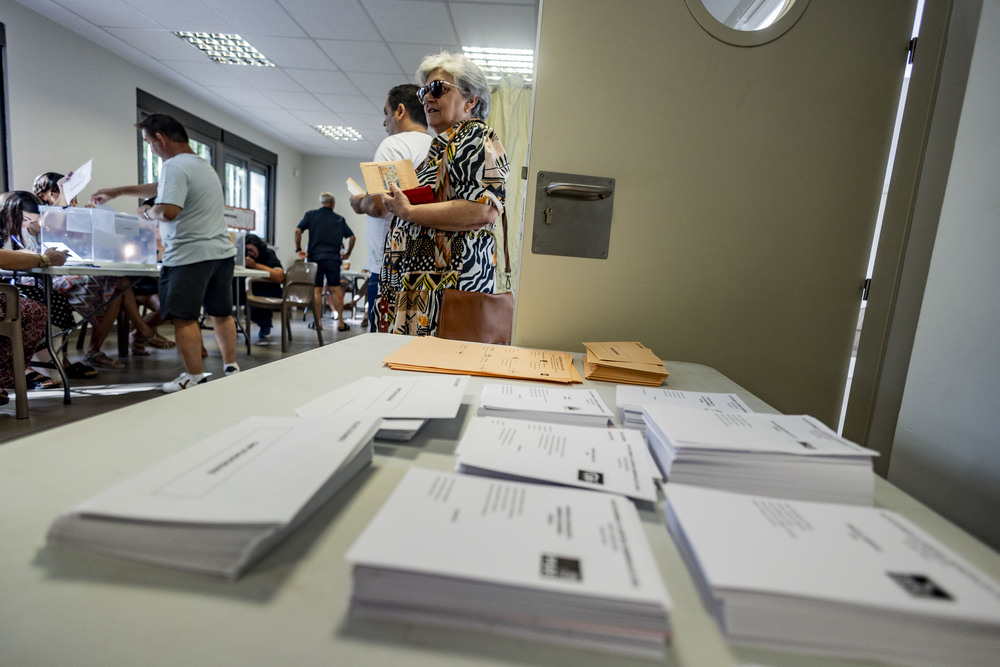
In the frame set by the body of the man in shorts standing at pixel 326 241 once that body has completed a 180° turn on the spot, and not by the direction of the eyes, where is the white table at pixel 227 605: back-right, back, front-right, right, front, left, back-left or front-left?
front

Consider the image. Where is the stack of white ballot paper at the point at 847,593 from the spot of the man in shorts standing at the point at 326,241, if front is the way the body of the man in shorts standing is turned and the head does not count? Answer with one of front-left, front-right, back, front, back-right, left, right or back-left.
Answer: back

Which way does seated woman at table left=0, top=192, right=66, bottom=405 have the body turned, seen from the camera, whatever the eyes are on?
to the viewer's right

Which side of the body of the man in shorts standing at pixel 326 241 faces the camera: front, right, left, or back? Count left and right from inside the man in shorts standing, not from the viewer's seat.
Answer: back

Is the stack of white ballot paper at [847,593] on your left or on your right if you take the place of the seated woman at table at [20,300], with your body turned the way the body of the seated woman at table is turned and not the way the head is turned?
on your right

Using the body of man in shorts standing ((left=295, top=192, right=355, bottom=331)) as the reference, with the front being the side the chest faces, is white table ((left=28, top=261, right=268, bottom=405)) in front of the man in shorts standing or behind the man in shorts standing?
behind

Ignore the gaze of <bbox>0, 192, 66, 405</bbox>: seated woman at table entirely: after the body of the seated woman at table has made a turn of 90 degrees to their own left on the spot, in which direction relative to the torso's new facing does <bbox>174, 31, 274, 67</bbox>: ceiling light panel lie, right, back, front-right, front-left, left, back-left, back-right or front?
front-right

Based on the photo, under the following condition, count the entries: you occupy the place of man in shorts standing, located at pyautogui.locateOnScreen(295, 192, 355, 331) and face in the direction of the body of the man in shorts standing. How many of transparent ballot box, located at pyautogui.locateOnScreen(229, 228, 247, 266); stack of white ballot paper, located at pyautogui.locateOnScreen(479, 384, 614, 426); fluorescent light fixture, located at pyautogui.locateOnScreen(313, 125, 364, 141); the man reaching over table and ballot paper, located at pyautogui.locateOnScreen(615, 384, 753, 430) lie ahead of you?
1

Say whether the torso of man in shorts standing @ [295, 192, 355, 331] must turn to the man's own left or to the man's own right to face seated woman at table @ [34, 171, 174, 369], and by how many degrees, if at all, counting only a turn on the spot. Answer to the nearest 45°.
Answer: approximately 135° to the man's own left

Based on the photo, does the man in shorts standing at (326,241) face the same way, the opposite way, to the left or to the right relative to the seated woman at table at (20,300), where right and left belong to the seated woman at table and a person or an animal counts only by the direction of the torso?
to the left

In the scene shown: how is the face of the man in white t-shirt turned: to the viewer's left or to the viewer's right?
to the viewer's left

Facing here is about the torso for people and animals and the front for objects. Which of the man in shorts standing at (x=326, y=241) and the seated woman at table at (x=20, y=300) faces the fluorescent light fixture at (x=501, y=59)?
the seated woman at table
